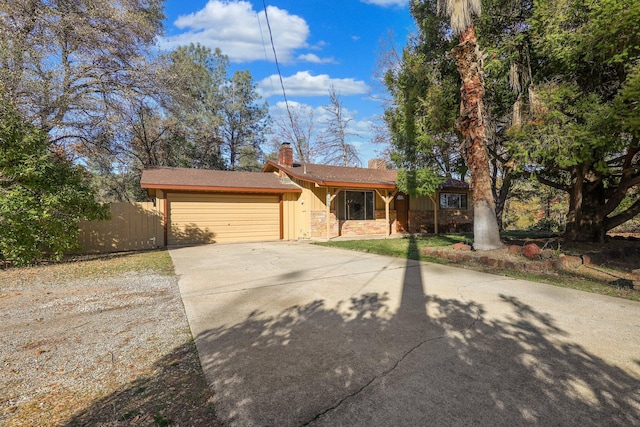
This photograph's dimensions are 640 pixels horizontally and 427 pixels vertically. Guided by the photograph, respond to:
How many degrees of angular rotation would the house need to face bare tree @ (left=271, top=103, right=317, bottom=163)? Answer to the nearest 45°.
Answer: approximately 180°

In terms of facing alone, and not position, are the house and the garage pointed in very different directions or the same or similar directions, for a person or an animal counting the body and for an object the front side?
same or similar directions

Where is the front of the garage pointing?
toward the camera

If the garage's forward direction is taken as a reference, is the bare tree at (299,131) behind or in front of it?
behind

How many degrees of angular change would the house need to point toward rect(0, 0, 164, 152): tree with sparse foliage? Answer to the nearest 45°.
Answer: approximately 90° to its right

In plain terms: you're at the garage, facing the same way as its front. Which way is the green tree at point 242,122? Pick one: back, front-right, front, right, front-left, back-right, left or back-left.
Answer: back

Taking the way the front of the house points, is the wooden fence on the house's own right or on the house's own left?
on the house's own right

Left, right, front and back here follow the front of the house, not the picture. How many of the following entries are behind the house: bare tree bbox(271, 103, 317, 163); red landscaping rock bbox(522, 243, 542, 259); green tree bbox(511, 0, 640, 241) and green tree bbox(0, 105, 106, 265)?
1

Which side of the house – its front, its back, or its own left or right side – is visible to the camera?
front

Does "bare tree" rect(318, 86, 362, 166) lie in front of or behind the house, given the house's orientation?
behind

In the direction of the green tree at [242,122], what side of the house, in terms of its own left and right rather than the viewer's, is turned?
back
